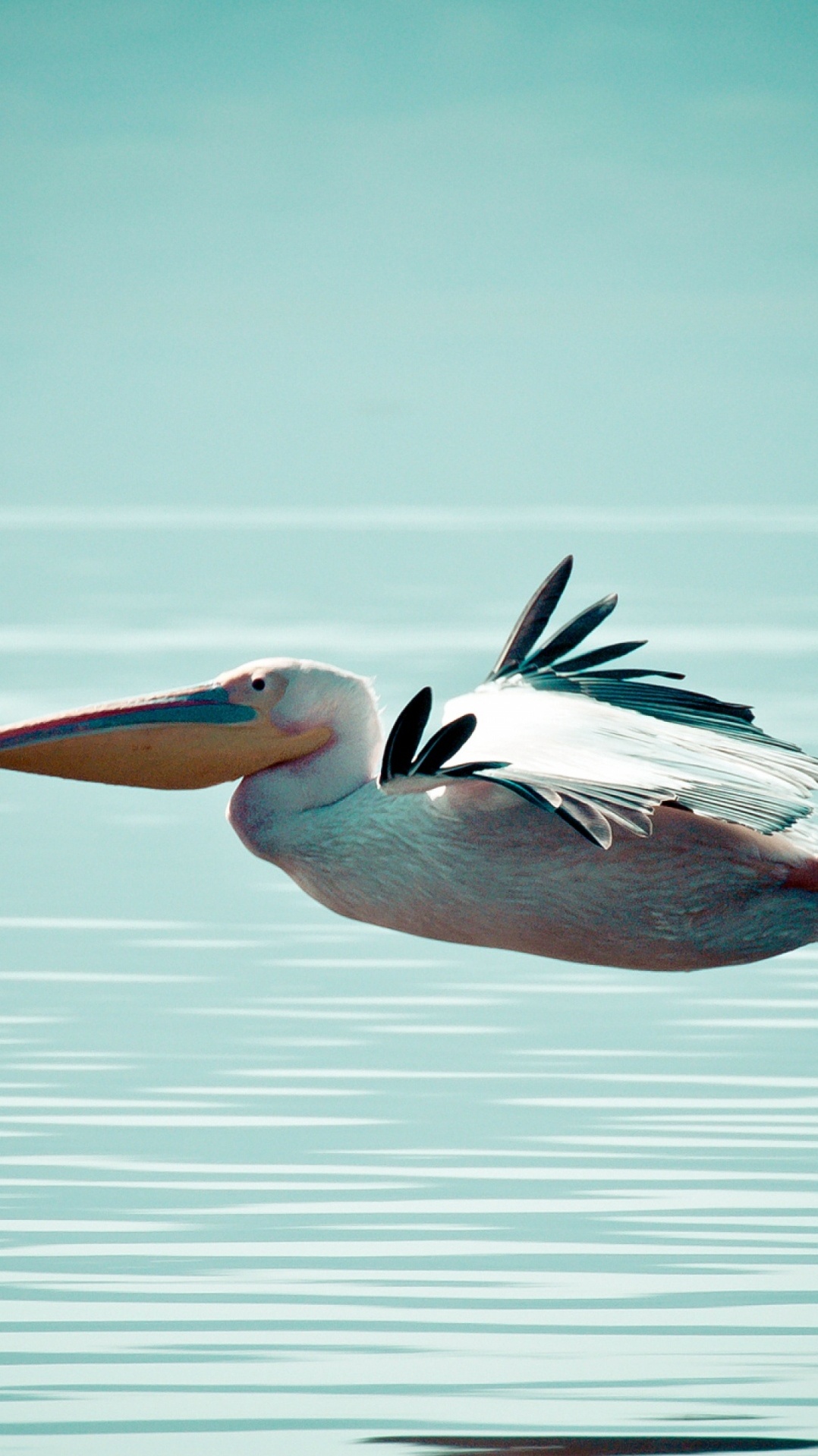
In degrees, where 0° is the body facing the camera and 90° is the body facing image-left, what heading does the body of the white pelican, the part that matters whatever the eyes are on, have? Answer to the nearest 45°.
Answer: approximately 90°
